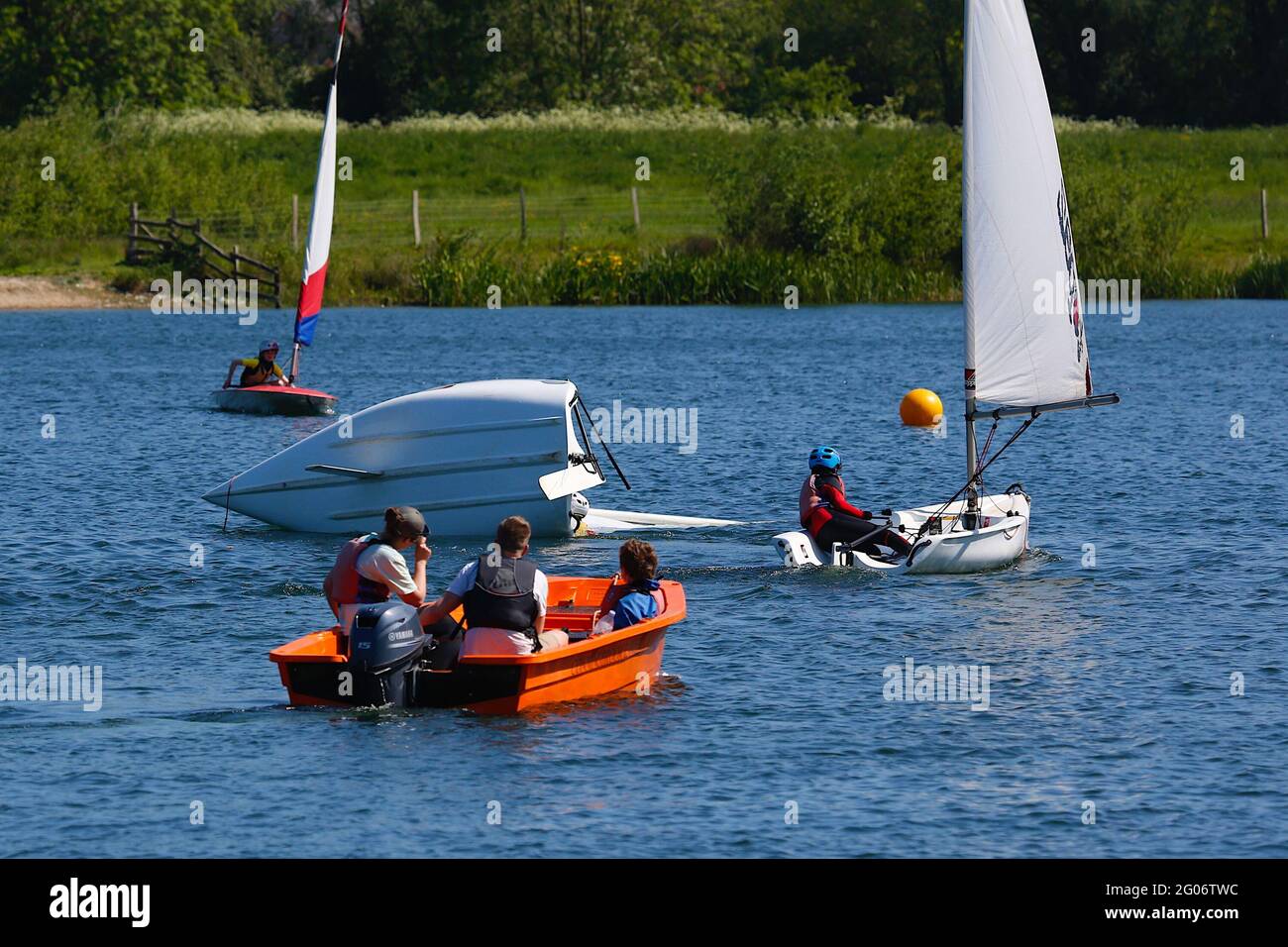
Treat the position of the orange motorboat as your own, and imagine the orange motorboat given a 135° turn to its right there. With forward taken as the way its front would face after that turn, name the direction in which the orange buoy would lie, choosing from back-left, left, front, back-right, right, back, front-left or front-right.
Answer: back-left

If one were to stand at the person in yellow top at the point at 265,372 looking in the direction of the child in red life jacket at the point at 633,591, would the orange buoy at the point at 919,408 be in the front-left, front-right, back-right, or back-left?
front-left

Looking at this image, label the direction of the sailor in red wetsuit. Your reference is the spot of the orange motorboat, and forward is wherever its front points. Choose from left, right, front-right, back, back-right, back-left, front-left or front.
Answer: front

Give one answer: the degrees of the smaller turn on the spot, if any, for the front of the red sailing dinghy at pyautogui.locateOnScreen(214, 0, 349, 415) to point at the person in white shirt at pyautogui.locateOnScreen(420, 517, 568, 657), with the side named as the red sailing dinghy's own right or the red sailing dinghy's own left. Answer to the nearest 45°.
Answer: approximately 45° to the red sailing dinghy's own right

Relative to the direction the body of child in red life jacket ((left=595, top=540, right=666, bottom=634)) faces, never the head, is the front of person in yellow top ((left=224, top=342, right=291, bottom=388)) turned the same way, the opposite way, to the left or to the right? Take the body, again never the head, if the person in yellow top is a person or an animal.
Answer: the opposite way

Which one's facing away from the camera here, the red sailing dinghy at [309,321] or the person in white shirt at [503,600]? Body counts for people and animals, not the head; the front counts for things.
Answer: the person in white shirt

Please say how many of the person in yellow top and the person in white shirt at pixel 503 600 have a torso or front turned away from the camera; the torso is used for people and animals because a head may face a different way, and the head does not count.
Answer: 1

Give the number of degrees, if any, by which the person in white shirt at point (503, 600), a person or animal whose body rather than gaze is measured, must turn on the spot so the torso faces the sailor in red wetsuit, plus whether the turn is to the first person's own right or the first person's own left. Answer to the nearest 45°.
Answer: approximately 45° to the first person's own right

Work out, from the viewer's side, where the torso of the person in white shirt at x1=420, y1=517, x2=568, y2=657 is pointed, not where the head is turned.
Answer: away from the camera

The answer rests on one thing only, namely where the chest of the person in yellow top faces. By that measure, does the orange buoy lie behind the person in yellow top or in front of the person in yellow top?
in front

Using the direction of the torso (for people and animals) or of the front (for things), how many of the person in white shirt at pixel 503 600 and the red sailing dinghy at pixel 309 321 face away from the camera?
1

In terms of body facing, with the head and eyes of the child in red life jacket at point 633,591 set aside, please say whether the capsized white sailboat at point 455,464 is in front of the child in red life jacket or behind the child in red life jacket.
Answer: in front

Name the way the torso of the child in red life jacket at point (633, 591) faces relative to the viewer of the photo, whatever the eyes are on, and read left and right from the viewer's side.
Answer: facing away from the viewer and to the left of the viewer

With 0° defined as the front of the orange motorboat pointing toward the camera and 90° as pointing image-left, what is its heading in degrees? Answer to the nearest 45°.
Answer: approximately 225°

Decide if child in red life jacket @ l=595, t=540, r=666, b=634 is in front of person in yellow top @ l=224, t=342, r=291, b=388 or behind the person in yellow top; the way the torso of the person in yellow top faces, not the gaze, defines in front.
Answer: in front
